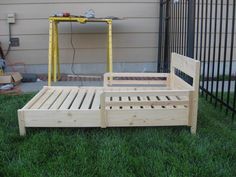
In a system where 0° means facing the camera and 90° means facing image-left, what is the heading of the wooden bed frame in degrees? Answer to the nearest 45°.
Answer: approximately 90°

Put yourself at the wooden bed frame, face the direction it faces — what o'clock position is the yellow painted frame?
The yellow painted frame is roughly at 2 o'clock from the wooden bed frame.
